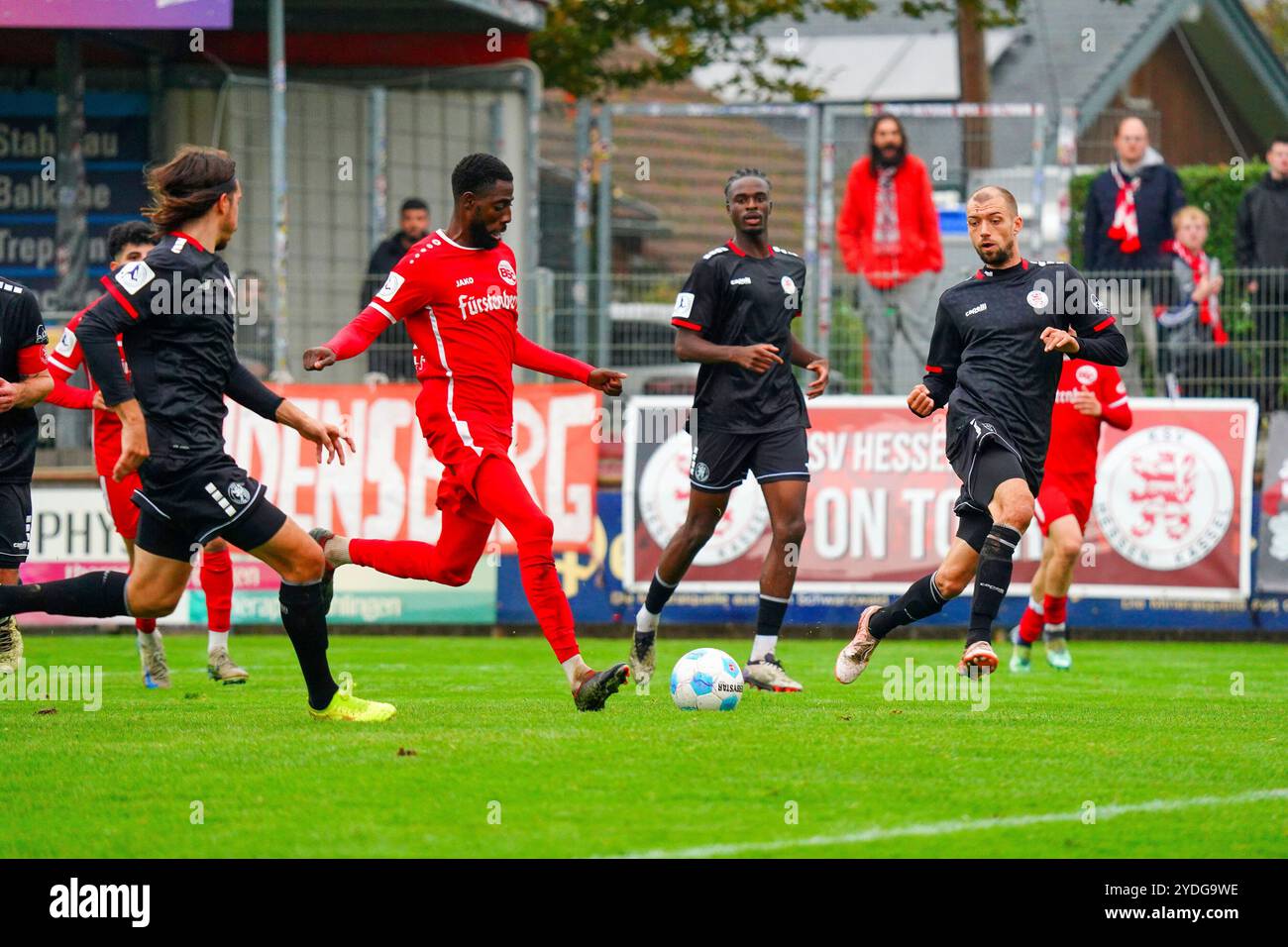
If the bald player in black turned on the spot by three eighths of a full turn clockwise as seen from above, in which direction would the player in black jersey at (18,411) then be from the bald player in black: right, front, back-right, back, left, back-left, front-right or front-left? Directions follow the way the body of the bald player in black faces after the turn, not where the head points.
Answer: front-left

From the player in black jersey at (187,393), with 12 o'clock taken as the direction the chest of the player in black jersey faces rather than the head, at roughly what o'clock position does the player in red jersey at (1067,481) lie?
The player in red jersey is roughly at 11 o'clock from the player in black jersey.

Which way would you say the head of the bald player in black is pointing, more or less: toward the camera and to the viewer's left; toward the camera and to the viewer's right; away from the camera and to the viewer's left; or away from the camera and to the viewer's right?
toward the camera and to the viewer's left

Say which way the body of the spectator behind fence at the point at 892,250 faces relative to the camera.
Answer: toward the camera

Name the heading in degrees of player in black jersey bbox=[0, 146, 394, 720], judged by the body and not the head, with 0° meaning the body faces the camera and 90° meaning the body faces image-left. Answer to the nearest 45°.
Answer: approximately 270°

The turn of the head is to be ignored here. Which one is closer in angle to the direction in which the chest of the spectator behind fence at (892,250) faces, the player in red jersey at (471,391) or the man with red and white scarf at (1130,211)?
the player in red jersey

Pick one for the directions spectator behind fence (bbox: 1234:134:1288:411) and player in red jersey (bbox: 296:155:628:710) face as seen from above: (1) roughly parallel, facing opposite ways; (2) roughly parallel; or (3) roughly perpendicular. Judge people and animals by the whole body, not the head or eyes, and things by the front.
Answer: roughly perpendicular

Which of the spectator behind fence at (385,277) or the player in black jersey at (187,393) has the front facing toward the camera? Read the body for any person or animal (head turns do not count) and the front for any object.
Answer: the spectator behind fence

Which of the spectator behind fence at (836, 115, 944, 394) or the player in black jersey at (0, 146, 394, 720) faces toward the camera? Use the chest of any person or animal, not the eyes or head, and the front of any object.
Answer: the spectator behind fence

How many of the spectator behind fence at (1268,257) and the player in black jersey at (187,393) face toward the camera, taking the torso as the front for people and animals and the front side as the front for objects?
1

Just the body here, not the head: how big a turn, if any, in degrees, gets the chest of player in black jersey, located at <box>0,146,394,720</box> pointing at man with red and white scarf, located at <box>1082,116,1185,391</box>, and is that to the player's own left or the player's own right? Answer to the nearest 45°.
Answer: approximately 45° to the player's own left

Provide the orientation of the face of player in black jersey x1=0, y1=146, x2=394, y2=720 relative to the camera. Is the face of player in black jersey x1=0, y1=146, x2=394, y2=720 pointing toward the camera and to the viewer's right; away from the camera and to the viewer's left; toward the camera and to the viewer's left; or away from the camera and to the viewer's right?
away from the camera and to the viewer's right

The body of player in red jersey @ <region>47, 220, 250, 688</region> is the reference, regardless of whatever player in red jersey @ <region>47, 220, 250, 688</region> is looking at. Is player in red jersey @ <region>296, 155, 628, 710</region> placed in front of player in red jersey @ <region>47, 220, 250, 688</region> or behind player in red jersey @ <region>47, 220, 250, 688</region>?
in front

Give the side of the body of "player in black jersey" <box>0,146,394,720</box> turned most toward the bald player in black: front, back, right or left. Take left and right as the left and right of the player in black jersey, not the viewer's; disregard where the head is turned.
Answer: front

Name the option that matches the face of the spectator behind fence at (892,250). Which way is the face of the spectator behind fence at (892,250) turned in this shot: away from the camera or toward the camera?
toward the camera

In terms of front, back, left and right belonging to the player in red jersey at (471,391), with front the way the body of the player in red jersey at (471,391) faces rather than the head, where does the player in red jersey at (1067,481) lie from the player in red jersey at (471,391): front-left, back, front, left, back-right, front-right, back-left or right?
left

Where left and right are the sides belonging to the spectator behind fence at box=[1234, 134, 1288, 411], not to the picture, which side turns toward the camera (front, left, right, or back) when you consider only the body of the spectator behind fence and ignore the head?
front

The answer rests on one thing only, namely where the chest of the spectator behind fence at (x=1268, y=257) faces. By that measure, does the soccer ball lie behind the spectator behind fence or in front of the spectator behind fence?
in front

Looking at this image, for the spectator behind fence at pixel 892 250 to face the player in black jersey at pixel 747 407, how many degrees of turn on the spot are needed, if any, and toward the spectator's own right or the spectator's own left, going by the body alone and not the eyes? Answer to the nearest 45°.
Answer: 0° — they already face them
